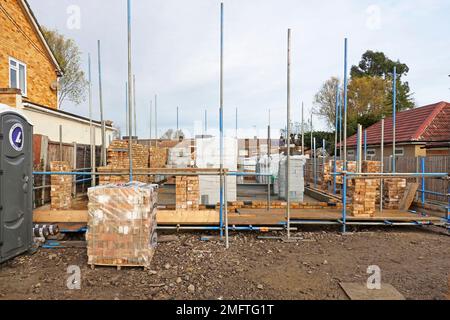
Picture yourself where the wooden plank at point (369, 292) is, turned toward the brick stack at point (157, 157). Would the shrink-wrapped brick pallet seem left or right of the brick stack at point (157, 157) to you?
left

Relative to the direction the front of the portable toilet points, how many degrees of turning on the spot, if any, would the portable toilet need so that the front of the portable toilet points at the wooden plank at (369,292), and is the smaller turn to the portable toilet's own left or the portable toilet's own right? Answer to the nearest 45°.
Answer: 0° — it already faces it

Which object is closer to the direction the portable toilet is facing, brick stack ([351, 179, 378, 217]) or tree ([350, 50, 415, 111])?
the brick stack

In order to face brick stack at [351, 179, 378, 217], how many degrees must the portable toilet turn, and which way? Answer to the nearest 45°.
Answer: approximately 45° to its left

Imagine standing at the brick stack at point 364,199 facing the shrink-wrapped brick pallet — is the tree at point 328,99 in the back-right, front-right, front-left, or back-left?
back-right

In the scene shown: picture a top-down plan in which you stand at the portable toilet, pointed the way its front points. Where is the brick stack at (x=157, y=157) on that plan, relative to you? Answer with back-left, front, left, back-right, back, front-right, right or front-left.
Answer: left

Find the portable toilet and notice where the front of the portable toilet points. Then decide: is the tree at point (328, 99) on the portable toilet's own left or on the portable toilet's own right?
on the portable toilet's own left

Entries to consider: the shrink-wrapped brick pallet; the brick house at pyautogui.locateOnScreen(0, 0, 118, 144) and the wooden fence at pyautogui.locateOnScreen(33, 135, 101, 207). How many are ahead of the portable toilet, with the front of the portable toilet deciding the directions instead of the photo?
1

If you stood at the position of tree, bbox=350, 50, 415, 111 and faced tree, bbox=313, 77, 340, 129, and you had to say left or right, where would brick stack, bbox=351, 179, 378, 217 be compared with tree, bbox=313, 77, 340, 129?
left

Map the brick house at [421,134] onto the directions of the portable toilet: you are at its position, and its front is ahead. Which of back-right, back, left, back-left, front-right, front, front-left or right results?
front-left

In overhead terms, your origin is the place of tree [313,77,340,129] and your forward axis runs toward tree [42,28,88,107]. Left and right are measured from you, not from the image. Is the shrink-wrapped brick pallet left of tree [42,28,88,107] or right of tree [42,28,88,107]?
left

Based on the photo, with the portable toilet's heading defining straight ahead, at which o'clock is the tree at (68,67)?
The tree is roughly at 8 o'clock from the portable toilet.
